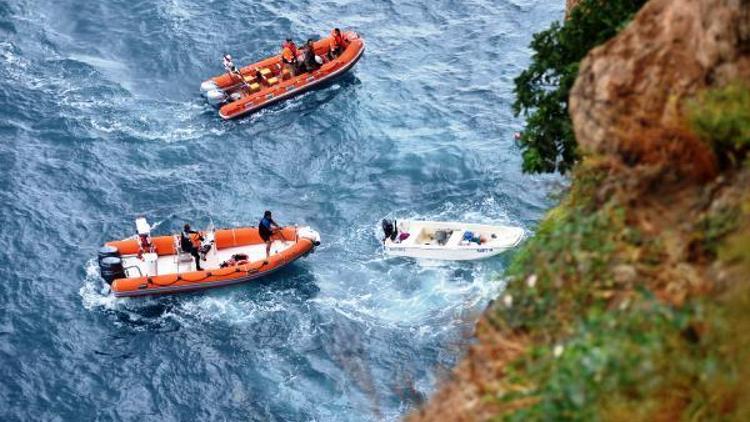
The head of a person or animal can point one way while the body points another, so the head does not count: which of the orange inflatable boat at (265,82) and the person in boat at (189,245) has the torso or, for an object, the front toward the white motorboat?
the person in boat

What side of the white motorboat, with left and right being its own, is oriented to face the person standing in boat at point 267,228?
back

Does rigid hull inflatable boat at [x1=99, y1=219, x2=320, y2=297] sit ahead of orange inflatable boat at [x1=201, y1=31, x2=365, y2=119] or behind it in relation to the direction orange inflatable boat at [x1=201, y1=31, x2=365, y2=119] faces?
behind

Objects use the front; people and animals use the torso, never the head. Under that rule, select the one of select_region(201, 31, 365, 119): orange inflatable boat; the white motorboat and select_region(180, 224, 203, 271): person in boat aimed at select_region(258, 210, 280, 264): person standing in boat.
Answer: the person in boat

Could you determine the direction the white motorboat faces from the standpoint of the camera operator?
facing to the right of the viewer

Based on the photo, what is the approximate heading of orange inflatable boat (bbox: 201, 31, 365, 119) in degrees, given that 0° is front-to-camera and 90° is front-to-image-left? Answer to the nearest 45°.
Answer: approximately 225°

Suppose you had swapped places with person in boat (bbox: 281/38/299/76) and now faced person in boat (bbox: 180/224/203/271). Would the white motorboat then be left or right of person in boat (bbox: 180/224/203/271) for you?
left

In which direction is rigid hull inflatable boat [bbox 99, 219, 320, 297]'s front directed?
to the viewer's right

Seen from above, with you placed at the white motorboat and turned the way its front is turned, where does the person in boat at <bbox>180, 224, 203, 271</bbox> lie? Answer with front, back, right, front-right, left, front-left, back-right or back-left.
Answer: back

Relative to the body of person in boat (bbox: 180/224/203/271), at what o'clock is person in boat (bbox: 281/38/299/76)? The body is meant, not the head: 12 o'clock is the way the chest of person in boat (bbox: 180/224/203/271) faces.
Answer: person in boat (bbox: 281/38/299/76) is roughly at 10 o'clock from person in boat (bbox: 180/224/203/271).

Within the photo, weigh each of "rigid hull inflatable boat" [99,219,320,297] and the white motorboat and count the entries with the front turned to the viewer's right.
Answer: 2

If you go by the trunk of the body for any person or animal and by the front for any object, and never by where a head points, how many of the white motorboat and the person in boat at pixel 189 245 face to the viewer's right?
2

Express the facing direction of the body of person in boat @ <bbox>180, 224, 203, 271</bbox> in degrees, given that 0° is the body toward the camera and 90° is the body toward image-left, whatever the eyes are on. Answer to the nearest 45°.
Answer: approximately 270°

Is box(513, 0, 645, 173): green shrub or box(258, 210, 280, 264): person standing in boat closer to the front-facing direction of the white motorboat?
the green shrub
